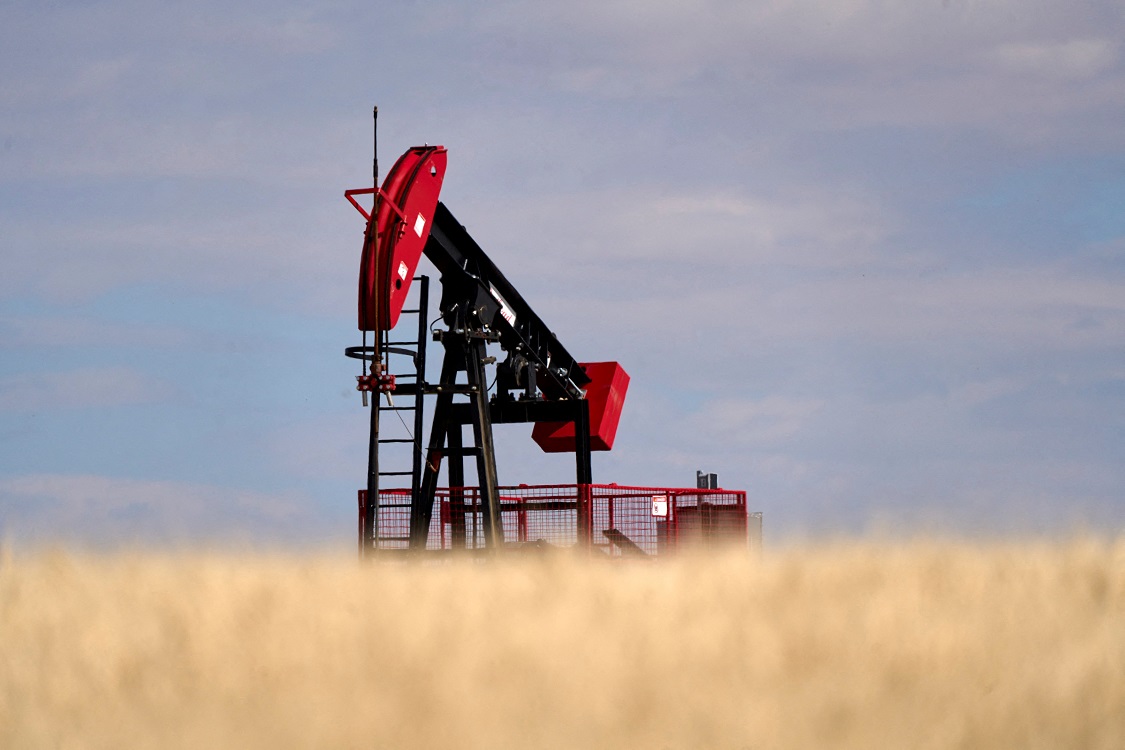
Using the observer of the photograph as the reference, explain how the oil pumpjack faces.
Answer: facing the viewer and to the left of the viewer
